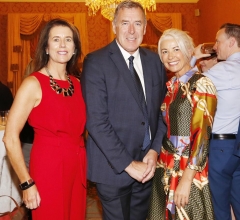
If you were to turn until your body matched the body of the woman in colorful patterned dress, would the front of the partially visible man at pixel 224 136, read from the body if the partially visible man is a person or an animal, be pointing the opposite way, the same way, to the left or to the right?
to the right

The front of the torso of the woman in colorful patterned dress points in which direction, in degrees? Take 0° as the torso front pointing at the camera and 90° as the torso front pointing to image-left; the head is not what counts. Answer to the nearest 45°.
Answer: approximately 45°

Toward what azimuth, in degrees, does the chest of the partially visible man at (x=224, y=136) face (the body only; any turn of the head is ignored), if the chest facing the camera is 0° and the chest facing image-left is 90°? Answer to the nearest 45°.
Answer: approximately 135°

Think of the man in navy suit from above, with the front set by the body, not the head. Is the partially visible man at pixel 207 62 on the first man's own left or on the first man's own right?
on the first man's own left
